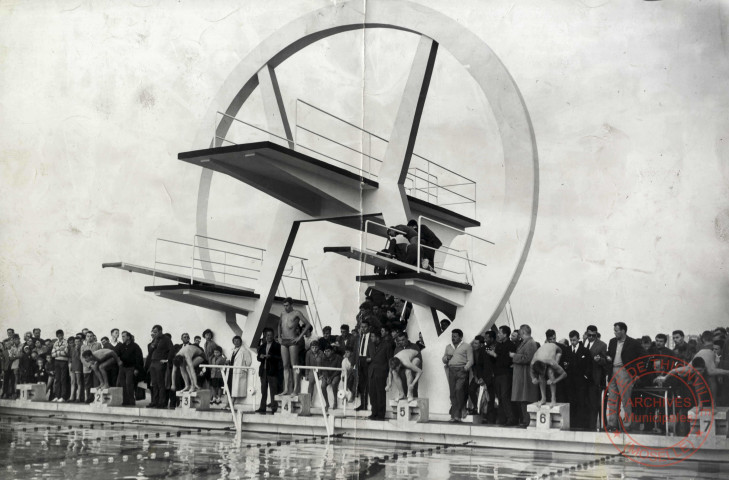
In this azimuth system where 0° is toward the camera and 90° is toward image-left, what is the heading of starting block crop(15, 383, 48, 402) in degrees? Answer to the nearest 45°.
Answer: approximately 45°

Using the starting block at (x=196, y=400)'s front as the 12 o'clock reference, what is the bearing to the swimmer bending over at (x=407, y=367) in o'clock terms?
The swimmer bending over is roughly at 8 o'clock from the starting block.

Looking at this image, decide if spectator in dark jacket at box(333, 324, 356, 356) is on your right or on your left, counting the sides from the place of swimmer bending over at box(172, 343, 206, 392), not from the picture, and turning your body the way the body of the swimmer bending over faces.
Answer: on your left

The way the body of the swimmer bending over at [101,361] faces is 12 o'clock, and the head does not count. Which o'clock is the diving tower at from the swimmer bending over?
The diving tower is roughly at 8 o'clock from the swimmer bending over.

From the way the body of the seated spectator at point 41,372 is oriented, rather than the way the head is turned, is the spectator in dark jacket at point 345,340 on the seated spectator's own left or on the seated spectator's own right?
on the seated spectator's own left

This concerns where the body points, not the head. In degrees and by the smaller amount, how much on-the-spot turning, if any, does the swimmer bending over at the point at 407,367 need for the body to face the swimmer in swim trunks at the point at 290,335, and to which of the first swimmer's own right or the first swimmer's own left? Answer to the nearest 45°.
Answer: approximately 45° to the first swimmer's own right

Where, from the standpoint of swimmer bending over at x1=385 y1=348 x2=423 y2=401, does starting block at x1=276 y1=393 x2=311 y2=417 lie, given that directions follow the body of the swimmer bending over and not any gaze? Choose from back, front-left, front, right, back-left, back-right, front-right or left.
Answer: front-right

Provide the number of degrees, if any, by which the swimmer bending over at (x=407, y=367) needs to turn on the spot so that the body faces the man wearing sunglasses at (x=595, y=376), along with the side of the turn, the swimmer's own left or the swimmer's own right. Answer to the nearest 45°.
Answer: approximately 90° to the swimmer's own left

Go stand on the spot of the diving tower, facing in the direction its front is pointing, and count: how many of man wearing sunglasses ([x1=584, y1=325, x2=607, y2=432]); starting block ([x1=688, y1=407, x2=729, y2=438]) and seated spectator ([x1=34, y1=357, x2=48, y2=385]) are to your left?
2

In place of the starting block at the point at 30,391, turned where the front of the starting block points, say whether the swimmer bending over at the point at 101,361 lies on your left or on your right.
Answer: on your left

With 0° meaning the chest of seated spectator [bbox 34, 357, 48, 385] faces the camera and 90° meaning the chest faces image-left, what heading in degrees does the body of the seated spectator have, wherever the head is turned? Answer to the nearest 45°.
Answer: approximately 0°
